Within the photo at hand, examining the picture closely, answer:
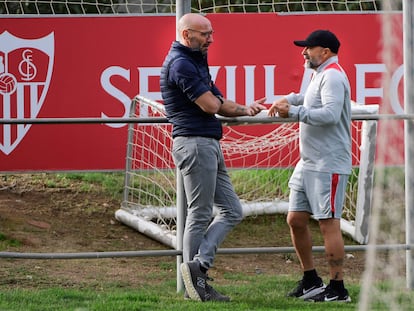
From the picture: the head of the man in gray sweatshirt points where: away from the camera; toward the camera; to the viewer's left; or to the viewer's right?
to the viewer's left

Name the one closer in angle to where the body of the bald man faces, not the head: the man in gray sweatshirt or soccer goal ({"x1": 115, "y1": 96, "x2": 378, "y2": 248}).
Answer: the man in gray sweatshirt

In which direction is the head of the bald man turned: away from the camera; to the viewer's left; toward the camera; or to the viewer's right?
to the viewer's right

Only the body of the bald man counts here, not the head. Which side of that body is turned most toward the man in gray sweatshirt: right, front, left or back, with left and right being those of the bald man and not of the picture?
front

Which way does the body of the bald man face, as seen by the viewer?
to the viewer's right

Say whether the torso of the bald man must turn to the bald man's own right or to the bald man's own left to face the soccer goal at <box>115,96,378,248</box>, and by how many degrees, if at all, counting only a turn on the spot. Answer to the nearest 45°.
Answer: approximately 90° to the bald man's own left

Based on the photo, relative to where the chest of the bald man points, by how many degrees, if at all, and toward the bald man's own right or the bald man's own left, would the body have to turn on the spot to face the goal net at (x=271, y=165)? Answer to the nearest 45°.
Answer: approximately 90° to the bald man's own left
